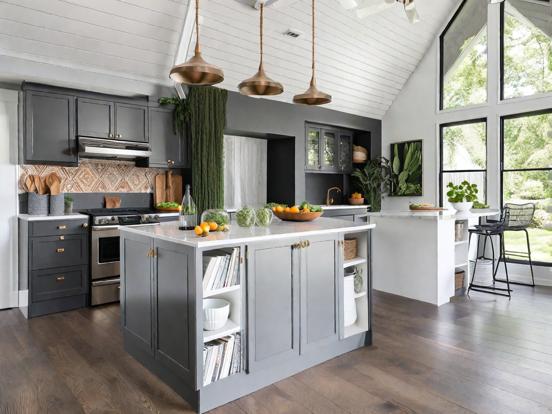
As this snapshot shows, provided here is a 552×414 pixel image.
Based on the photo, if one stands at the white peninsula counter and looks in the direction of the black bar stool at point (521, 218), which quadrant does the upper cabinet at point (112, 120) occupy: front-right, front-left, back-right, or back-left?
back-left

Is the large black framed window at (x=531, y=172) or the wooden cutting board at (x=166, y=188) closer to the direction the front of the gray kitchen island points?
the large black framed window

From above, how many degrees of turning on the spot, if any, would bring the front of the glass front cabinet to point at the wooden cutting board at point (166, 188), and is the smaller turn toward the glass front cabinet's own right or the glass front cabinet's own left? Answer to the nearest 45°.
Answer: approximately 90° to the glass front cabinet's own right

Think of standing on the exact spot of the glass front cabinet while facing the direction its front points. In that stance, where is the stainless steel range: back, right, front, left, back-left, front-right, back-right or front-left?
right

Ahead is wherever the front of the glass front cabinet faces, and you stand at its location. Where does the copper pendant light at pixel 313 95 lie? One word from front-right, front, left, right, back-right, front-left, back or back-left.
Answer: front-right

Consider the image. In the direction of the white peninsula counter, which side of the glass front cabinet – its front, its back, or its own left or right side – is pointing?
front

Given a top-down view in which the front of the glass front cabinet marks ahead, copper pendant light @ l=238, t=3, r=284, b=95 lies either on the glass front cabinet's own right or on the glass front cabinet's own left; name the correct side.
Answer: on the glass front cabinet's own right

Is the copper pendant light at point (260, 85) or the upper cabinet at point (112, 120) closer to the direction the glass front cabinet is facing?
the copper pendant light

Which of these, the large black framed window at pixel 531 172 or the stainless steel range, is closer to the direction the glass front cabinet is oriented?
the large black framed window

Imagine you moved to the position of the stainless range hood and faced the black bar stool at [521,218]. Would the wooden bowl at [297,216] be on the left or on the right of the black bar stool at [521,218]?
right

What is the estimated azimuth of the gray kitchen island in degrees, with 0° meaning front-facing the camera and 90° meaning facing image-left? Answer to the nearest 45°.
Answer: approximately 315°

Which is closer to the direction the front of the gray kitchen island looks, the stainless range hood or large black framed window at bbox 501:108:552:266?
the large black framed window
